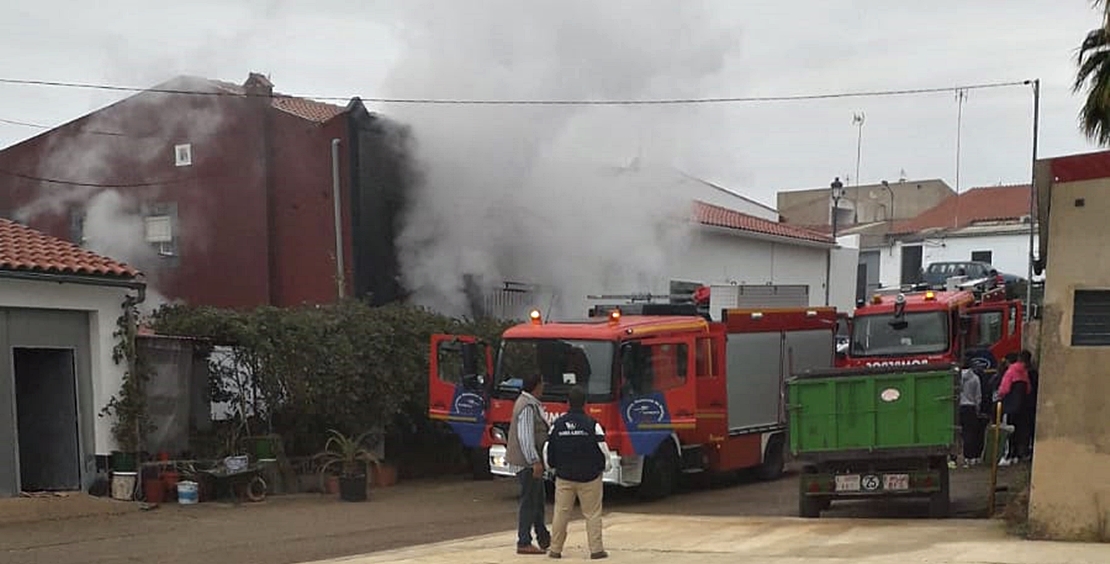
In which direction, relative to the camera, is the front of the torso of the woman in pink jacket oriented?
to the viewer's left

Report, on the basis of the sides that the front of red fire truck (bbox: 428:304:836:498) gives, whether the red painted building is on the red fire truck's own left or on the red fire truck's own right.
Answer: on the red fire truck's own right

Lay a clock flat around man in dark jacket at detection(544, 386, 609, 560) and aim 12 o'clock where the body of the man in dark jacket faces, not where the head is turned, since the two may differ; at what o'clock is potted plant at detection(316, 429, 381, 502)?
The potted plant is roughly at 11 o'clock from the man in dark jacket.

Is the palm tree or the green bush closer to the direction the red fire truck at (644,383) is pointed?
the green bush

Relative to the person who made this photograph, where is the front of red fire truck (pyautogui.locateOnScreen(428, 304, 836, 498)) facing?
facing the viewer and to the left of the viewer

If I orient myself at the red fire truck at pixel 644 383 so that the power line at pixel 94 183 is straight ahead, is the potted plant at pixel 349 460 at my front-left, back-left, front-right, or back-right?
front-left

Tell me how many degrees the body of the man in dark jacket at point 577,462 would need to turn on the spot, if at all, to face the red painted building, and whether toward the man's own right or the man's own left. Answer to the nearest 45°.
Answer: approximately 45° to the man's own left

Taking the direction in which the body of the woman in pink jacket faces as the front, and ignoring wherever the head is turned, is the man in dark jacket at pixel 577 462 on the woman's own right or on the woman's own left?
on the woman's own left

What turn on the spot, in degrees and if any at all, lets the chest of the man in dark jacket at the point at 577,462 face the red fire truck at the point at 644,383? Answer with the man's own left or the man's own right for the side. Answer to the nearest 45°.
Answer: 0° — they already face it

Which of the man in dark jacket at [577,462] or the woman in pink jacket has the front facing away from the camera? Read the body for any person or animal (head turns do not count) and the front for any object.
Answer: the man in dark jacket

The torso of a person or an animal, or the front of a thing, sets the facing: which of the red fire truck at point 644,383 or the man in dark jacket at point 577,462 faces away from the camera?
the man in dark jacket

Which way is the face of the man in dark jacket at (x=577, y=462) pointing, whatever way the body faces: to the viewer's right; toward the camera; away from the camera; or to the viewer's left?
away from the camera

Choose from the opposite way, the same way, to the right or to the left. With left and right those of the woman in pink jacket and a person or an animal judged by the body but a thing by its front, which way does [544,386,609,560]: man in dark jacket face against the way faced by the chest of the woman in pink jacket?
to the right

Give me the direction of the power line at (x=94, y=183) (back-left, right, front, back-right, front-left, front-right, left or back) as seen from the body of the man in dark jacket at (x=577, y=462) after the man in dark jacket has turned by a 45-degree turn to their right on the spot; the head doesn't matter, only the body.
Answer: left

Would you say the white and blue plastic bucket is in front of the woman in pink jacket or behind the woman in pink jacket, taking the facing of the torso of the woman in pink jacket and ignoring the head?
in front

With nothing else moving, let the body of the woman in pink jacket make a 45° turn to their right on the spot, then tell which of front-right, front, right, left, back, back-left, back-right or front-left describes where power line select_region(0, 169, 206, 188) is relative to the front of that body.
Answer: front-left

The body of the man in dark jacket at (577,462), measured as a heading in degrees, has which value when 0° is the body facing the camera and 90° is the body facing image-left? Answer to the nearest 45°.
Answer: approximately 180°

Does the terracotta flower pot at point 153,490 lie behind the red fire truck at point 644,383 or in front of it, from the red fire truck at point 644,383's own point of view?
in front

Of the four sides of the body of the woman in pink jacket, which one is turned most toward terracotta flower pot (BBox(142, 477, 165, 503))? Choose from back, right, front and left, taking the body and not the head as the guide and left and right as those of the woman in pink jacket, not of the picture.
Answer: front
